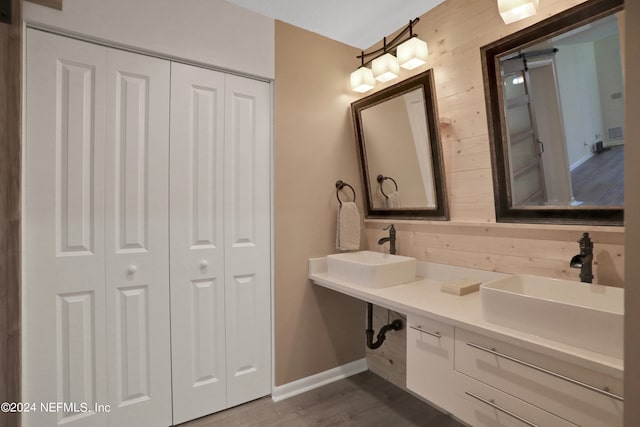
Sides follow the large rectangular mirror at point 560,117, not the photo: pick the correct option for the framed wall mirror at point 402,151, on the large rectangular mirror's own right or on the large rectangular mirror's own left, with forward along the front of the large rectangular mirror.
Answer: on the large rectangular mirror's own right

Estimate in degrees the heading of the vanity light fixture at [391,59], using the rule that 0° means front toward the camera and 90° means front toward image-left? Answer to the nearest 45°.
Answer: approximately 45°

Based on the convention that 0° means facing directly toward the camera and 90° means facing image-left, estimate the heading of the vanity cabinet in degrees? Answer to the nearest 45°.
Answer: approximately 45°

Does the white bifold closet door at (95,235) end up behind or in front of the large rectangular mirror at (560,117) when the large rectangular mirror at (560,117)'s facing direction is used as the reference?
in front
